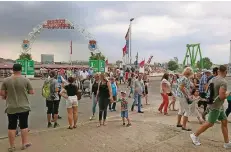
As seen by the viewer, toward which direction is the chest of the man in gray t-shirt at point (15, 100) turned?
away from the camera

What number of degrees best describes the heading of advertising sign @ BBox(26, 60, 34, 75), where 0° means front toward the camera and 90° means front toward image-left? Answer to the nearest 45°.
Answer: approximately 0°

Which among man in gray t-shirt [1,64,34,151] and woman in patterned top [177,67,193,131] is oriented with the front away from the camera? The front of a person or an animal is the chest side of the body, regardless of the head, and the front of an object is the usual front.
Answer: the man in gray t-shirt

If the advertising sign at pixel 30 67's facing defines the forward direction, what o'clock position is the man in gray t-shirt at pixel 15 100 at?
The man in gray t-shirt is roughly at 12 o'clock from the advertising sign.

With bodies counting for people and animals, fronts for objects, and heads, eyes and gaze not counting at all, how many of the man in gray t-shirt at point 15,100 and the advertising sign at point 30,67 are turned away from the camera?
1

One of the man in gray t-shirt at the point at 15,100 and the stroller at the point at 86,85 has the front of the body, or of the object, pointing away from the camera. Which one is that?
the man in gray t-shirt
